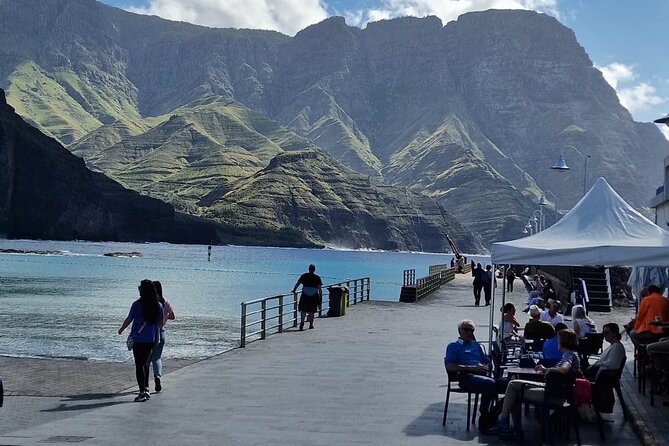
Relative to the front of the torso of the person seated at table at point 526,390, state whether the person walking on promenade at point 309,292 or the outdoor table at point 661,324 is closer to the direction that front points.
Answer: the person walking on promenade

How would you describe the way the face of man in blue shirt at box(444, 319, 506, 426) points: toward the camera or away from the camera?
toward the camera

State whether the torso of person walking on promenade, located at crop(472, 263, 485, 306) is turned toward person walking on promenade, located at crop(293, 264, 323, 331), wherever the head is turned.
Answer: no

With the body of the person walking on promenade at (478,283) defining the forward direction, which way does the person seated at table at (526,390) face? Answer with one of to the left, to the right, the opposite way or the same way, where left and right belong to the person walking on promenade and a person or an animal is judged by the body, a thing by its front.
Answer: to the left

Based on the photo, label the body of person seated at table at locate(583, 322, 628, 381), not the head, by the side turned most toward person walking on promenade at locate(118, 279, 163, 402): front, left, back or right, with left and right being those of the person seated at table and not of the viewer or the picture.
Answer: front

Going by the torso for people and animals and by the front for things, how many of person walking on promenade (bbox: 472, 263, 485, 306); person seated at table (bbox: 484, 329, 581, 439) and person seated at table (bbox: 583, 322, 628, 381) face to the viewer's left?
2

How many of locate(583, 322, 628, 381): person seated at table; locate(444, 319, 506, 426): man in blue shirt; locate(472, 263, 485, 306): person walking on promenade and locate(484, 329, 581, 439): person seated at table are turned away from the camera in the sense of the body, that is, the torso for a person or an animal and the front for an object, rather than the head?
1

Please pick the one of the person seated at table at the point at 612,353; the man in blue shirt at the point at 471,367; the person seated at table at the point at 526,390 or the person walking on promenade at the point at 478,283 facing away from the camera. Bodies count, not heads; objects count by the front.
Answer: the person walking on promenade

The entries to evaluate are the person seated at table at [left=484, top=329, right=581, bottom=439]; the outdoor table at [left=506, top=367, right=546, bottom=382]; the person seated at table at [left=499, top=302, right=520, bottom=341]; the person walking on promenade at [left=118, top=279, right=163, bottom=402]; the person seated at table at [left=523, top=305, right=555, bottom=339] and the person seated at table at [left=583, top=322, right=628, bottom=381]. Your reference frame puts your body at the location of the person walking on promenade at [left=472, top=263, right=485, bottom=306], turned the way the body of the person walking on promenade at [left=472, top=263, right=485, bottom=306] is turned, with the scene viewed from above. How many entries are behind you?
6

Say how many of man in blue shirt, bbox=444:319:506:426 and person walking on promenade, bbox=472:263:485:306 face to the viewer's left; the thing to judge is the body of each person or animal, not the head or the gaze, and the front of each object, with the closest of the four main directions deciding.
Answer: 0

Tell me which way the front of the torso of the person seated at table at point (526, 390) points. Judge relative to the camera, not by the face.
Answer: to the viewer's left

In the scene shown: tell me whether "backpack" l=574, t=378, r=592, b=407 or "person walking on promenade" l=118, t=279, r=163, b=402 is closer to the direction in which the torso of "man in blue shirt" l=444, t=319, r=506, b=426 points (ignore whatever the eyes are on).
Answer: the backpack

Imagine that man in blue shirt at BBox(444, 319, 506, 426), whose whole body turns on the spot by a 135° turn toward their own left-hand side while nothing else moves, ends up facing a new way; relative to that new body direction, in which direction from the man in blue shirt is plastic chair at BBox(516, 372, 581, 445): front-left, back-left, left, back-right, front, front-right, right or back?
back-right

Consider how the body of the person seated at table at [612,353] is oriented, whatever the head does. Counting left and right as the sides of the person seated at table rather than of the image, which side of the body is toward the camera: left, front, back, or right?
left
